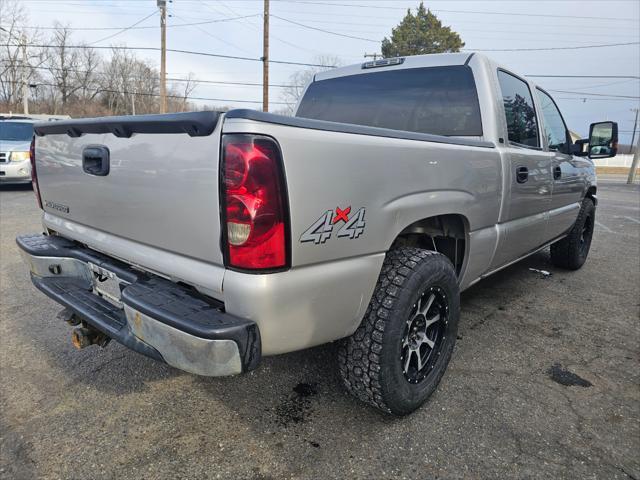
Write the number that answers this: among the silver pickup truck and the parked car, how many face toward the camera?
1

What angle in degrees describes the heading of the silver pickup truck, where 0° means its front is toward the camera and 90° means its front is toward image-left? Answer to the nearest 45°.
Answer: approximately 225°

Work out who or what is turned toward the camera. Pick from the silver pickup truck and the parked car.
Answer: the parked car

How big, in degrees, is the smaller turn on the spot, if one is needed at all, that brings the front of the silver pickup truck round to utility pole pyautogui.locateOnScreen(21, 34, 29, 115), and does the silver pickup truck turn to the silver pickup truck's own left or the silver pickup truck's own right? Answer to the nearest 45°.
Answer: approximately 90° to the silver pickup truck's own left

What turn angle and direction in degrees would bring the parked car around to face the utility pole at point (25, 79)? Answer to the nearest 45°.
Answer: approximately 180°

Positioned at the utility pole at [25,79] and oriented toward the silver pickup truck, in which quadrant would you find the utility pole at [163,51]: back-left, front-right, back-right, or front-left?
front-left

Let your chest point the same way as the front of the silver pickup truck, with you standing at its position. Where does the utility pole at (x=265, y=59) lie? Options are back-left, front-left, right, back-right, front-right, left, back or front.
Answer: front-left

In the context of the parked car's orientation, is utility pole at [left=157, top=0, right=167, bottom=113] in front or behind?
behind

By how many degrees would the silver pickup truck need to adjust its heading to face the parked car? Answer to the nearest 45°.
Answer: approximately 90° to its left

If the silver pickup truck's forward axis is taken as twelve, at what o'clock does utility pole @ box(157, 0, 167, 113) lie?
The utility pole is roughly at 10 o'clock from the silver pickup truck.

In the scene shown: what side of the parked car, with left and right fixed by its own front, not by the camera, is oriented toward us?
front
